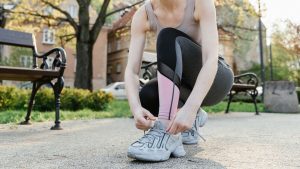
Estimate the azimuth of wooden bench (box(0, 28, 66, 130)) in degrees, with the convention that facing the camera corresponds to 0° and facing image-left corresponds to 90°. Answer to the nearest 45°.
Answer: approximately 315°

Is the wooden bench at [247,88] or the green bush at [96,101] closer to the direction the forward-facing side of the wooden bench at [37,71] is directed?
the wooden bench

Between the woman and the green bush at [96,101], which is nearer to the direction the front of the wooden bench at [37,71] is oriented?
the woman

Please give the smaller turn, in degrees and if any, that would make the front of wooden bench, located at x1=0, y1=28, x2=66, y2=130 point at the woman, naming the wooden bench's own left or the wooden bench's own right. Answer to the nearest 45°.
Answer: approximately 45° to the wooden bench's own right

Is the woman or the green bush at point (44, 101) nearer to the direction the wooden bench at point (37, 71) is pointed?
the woman

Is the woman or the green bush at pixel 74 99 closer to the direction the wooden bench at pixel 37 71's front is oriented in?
the woman

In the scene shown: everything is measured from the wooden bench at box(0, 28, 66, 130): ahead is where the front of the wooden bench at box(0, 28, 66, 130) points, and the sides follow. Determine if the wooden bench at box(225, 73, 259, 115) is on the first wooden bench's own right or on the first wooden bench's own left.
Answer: on the first wooden bench's own left

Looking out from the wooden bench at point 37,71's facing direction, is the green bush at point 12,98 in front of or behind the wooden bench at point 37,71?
behind
